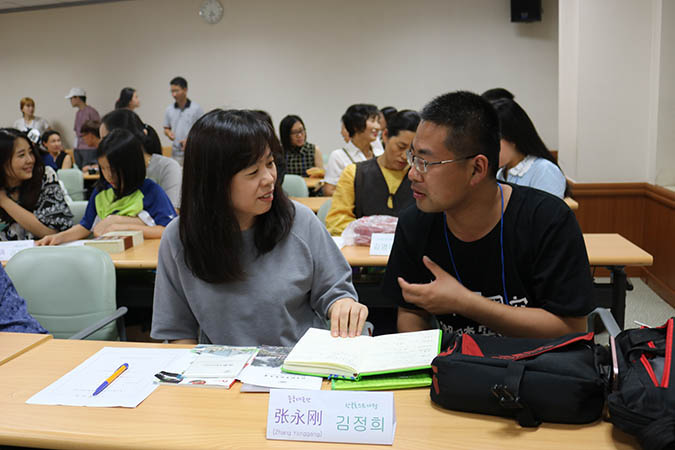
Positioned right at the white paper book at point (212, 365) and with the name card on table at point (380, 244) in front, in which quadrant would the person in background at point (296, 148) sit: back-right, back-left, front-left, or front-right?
front-left

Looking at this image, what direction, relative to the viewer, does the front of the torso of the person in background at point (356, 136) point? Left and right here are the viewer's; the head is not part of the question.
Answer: facing the viewer and to the right of the viewer

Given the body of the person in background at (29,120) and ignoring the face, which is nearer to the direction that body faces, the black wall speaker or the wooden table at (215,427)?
the wooden table

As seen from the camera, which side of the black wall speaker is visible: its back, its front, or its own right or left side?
front

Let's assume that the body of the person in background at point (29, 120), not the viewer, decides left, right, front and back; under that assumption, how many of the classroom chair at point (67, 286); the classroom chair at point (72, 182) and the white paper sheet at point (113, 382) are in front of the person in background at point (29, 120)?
3

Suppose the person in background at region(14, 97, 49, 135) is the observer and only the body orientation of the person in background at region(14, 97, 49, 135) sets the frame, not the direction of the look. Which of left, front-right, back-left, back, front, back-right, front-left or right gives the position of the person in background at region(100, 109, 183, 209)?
front

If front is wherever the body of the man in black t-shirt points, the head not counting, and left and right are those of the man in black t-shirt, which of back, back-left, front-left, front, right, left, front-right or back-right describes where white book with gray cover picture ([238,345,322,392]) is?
front

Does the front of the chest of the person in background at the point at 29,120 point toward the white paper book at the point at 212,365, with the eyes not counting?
yes

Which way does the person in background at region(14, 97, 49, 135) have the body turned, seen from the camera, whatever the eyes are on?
toward the camera

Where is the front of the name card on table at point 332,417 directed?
toward the camera

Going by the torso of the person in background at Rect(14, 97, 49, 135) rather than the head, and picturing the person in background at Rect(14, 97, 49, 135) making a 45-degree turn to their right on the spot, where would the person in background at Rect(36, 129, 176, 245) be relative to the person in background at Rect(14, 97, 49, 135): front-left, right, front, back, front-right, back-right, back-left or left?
front-left

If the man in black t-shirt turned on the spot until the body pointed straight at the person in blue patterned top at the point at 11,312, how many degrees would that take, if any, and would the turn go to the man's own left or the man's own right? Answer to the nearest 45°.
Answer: approximately 45° to the man's own right

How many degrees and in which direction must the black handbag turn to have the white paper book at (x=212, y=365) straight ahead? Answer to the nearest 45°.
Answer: approximately 90° to its right

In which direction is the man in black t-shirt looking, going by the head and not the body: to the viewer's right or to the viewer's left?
to the viewer's left

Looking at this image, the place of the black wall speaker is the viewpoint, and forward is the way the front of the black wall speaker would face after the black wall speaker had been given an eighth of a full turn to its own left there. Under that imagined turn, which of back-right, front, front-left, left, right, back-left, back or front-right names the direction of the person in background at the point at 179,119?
back-right

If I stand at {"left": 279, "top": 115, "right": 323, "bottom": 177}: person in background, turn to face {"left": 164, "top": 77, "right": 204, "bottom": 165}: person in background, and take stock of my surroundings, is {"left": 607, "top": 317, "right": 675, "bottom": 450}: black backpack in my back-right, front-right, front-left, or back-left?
back-left

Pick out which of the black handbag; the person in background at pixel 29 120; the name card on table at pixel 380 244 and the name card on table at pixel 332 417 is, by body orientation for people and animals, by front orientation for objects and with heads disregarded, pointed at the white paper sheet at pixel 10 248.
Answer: the person in background

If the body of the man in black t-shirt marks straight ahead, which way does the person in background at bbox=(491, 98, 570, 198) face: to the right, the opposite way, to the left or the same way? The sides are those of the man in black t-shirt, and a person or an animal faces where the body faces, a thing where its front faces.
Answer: the same way
